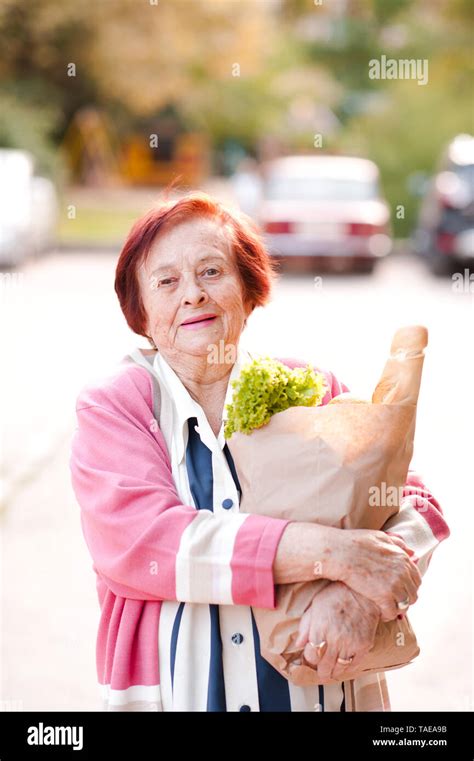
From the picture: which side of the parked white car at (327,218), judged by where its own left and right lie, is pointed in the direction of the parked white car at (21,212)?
left

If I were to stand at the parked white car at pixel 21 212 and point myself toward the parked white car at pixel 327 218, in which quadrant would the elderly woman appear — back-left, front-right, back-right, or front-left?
front-right

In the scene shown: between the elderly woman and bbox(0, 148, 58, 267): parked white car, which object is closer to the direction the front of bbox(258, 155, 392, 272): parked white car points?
the parked white car

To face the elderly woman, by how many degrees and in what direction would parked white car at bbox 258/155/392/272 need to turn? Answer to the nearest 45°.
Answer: approximately 180°

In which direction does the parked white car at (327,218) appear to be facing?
away from the camera

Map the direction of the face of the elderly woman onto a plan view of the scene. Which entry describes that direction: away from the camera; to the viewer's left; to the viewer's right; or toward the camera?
toward the camera
